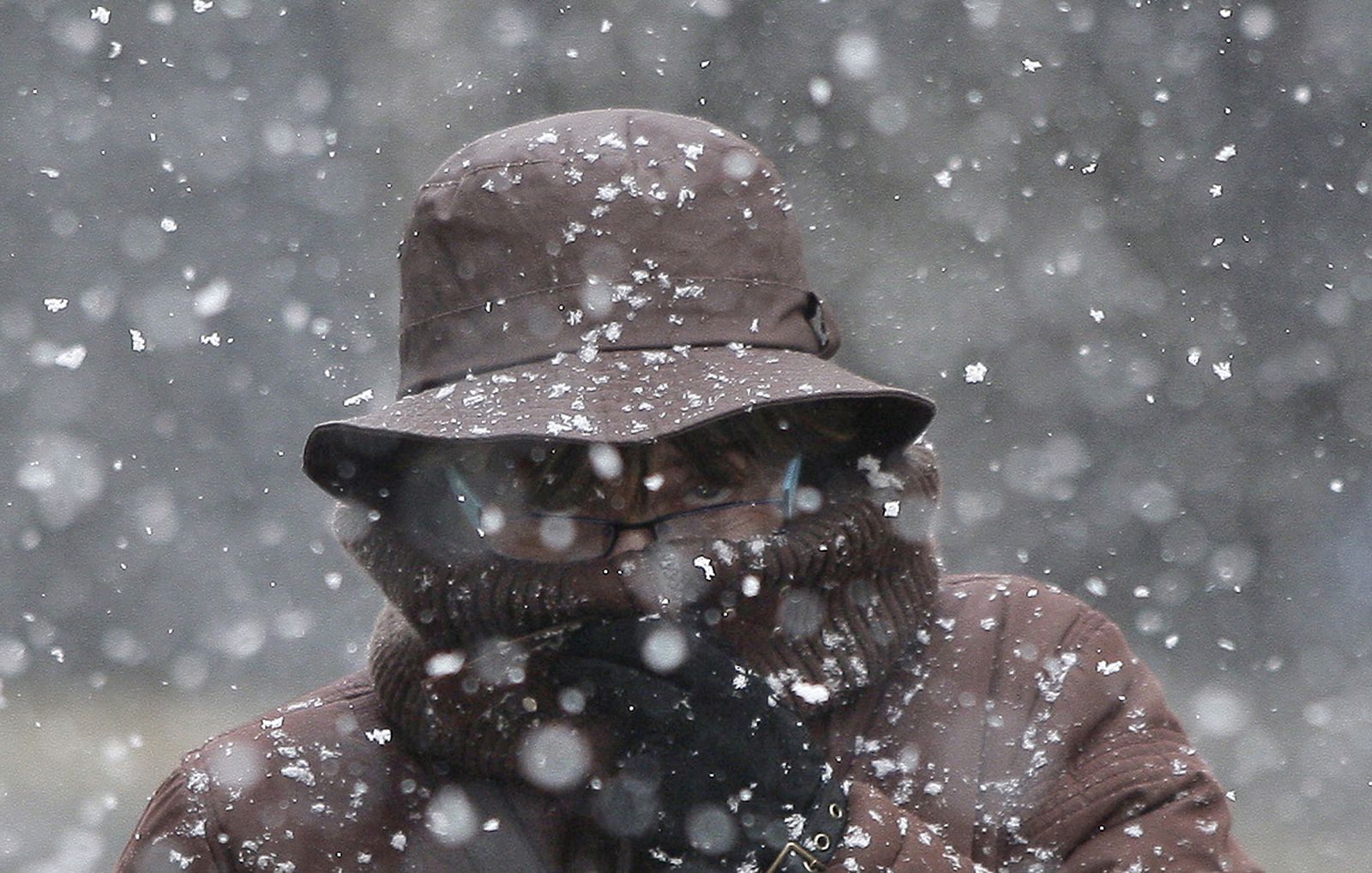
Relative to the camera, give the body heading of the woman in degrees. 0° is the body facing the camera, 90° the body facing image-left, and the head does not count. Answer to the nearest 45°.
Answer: approximately 0°
